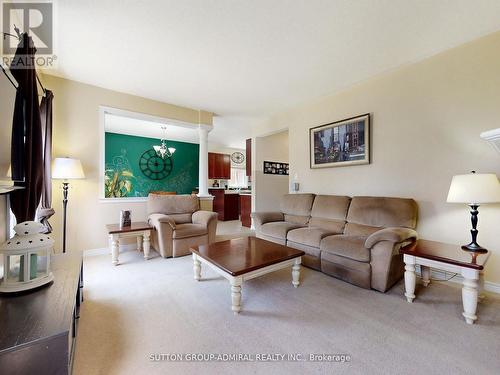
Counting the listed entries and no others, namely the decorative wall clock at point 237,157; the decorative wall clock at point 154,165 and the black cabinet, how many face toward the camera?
2

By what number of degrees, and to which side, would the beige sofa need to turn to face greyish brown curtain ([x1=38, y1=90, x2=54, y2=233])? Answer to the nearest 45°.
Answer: approximately 45° to its right

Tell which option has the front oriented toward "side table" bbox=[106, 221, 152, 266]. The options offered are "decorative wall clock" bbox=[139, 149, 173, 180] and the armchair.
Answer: the decorative wall clock

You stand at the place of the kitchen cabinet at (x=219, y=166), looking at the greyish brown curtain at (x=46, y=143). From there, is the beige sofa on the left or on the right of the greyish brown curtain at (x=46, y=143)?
left

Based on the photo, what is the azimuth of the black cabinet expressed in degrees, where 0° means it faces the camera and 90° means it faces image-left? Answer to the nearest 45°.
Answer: approximately 270°

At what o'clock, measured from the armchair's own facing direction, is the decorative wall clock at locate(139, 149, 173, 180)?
The decorative wall clock is roughly at 7 o'clock from the armchair.

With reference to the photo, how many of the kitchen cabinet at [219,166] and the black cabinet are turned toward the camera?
1

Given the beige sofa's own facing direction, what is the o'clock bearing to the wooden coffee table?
The wooden coffee table is roughly at 12 o'clock from the beige sofa.

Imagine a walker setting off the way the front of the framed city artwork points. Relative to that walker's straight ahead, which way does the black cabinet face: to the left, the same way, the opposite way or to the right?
the opposite way

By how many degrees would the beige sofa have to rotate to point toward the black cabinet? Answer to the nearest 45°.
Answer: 0° — it already faces it
